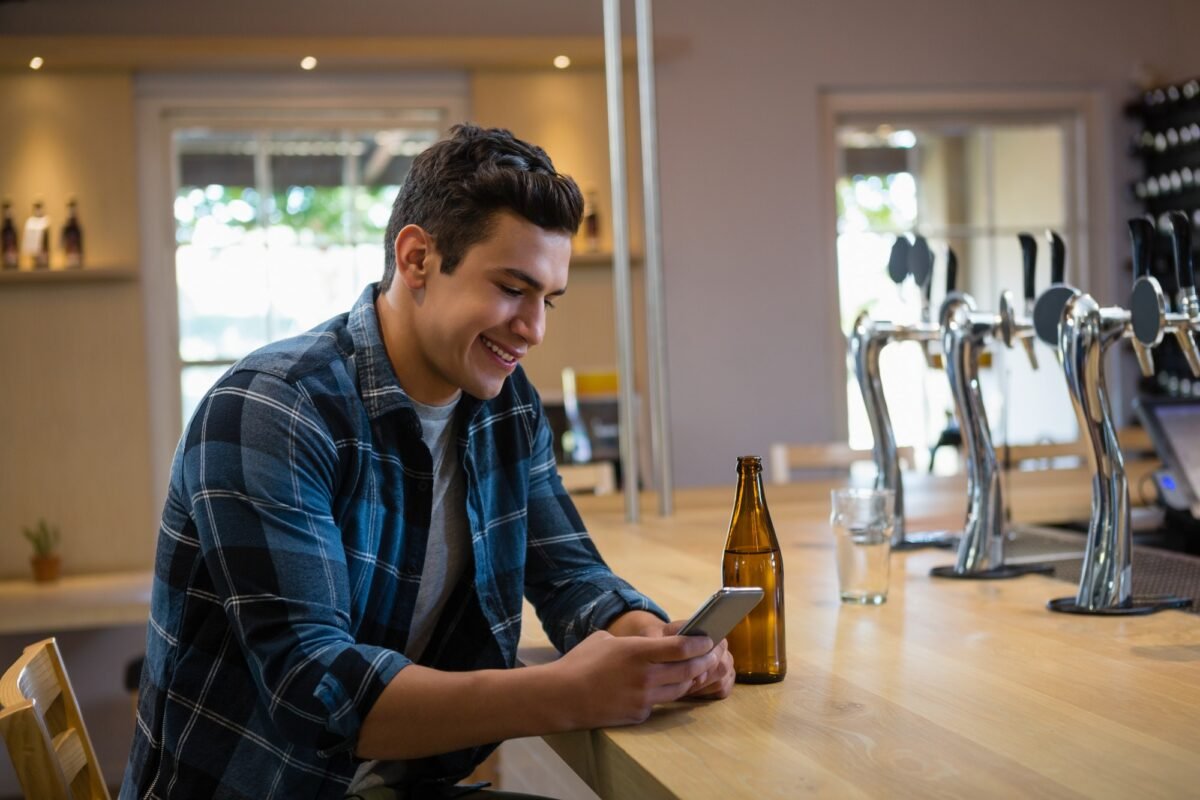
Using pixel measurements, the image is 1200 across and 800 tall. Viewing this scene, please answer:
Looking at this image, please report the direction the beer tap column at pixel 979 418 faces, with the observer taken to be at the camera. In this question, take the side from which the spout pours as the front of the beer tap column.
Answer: facing to the right of the viewer

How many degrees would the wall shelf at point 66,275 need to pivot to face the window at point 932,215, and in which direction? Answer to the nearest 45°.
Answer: approximately 90° to its left

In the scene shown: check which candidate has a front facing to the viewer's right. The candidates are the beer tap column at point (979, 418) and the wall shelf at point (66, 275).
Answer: the beer tap column

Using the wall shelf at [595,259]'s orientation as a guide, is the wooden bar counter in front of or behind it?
in front

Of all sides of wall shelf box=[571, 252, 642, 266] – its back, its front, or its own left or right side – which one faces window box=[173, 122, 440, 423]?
right

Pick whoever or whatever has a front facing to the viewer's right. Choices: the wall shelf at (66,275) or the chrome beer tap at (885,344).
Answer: the chrome beer tap

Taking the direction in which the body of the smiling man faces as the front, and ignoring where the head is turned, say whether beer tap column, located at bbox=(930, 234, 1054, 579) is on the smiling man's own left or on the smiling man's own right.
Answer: on the smiling man's own left

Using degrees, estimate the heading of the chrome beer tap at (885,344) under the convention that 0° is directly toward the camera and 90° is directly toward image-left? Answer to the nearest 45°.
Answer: approximately 270°

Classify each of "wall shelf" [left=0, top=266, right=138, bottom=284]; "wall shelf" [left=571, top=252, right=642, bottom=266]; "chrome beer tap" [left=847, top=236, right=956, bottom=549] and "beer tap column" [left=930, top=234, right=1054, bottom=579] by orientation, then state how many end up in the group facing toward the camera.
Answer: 2
